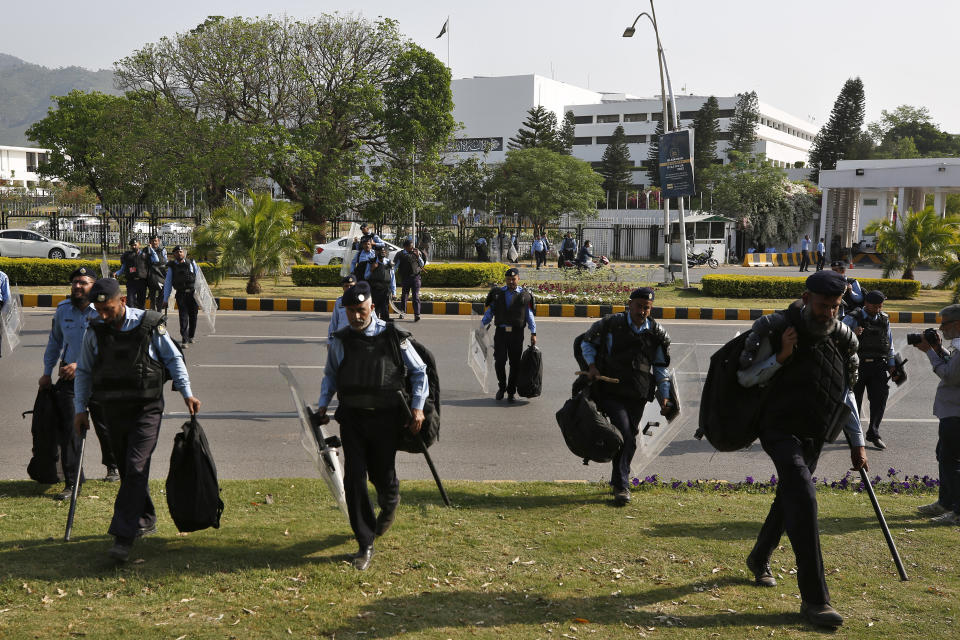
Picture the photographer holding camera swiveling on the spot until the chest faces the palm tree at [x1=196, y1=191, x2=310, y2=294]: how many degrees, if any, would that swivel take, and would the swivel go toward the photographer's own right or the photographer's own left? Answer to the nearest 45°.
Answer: approximately 45° to the photographer's own right

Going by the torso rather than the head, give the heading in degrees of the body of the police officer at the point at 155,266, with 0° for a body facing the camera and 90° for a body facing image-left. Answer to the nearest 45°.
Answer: approximately 0°

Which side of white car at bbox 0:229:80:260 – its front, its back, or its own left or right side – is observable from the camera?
right

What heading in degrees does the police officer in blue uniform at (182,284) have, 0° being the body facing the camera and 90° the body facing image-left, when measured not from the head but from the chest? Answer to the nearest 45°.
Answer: approximately 0°

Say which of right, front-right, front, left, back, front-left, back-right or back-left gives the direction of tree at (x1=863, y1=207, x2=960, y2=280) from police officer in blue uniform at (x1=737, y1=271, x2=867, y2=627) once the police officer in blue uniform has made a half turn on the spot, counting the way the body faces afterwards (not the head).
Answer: front-right

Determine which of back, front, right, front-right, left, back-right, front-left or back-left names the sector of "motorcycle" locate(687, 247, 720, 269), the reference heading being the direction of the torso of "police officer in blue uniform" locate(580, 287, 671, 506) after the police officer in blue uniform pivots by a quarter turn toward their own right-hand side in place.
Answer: right

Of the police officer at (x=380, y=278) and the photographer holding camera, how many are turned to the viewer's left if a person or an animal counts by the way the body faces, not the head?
1
